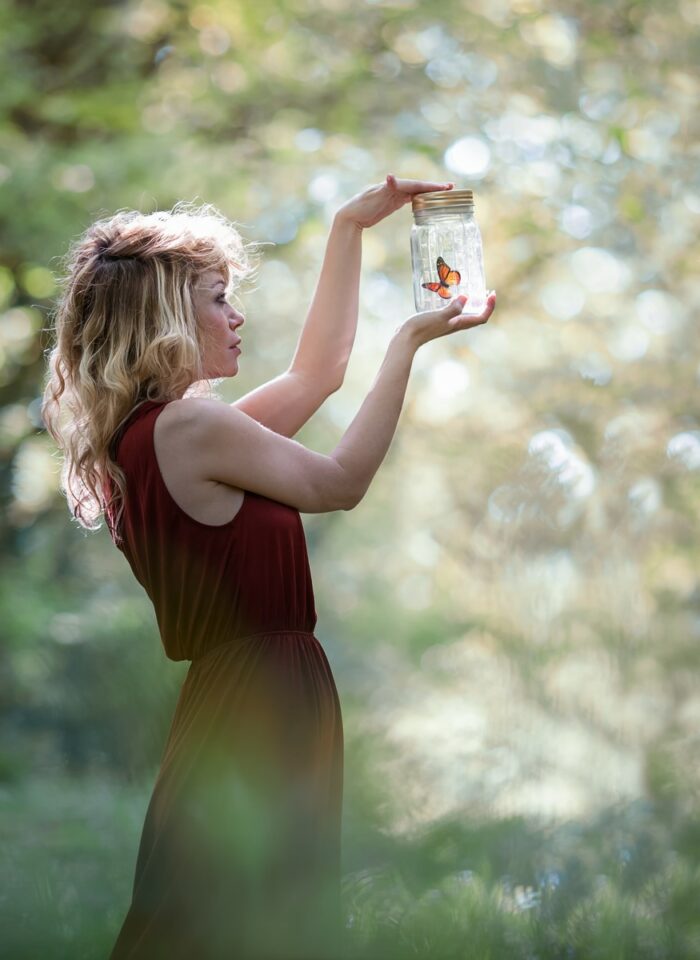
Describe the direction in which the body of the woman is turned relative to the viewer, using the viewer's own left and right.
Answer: facing to the right of the viewer

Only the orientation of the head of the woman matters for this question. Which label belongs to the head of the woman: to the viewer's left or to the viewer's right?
to the viewer's right
